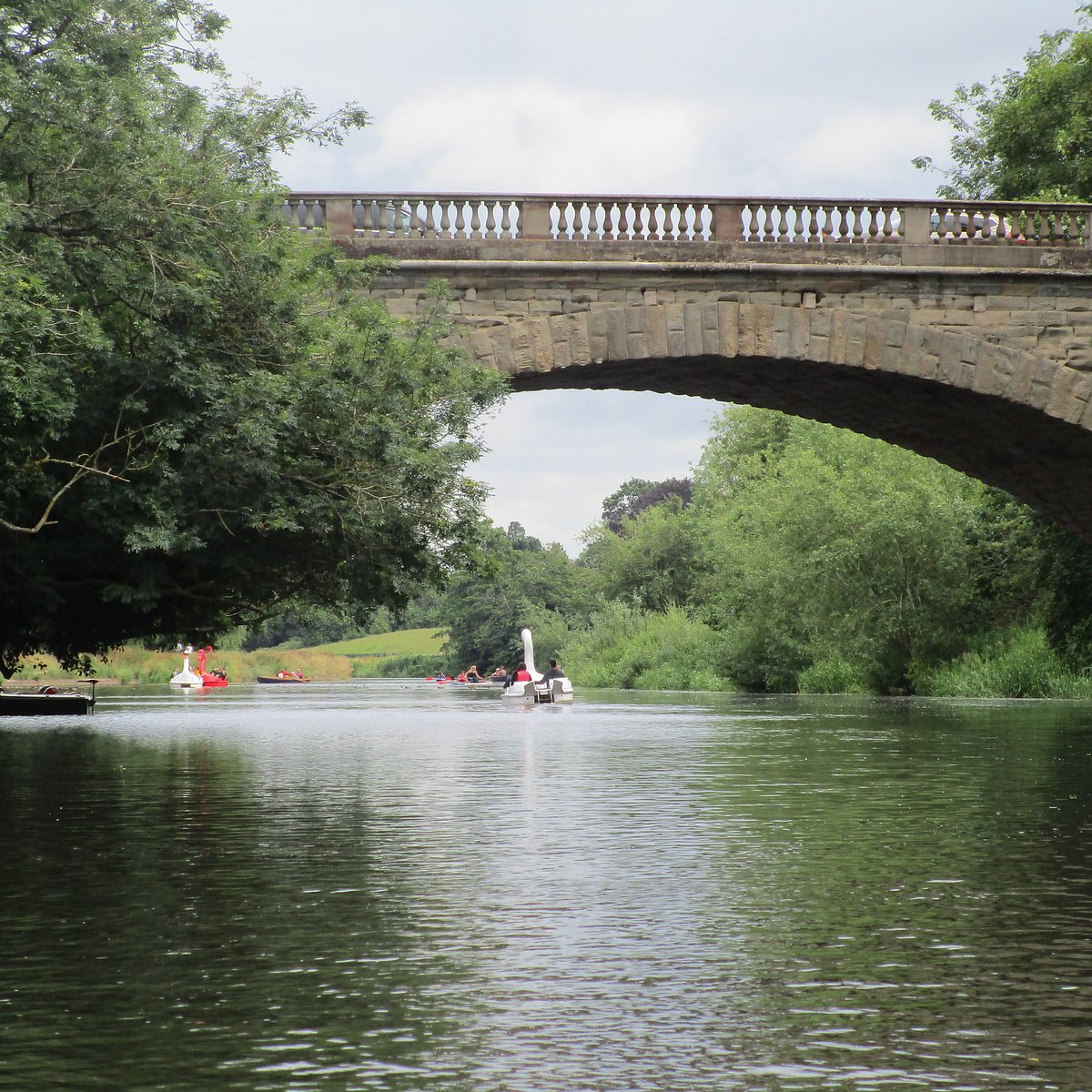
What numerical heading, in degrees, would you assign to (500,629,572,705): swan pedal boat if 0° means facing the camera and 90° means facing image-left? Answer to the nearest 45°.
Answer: approximately 135°

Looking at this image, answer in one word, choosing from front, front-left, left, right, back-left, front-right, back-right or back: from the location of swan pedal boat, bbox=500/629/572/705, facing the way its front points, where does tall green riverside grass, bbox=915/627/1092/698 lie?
back-right

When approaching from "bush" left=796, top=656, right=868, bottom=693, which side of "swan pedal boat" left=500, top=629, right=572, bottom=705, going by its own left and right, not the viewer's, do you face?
right

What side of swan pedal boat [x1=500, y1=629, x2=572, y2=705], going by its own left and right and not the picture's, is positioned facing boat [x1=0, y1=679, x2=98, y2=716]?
left

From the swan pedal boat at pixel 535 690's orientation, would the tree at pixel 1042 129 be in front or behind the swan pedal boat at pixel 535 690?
behind
